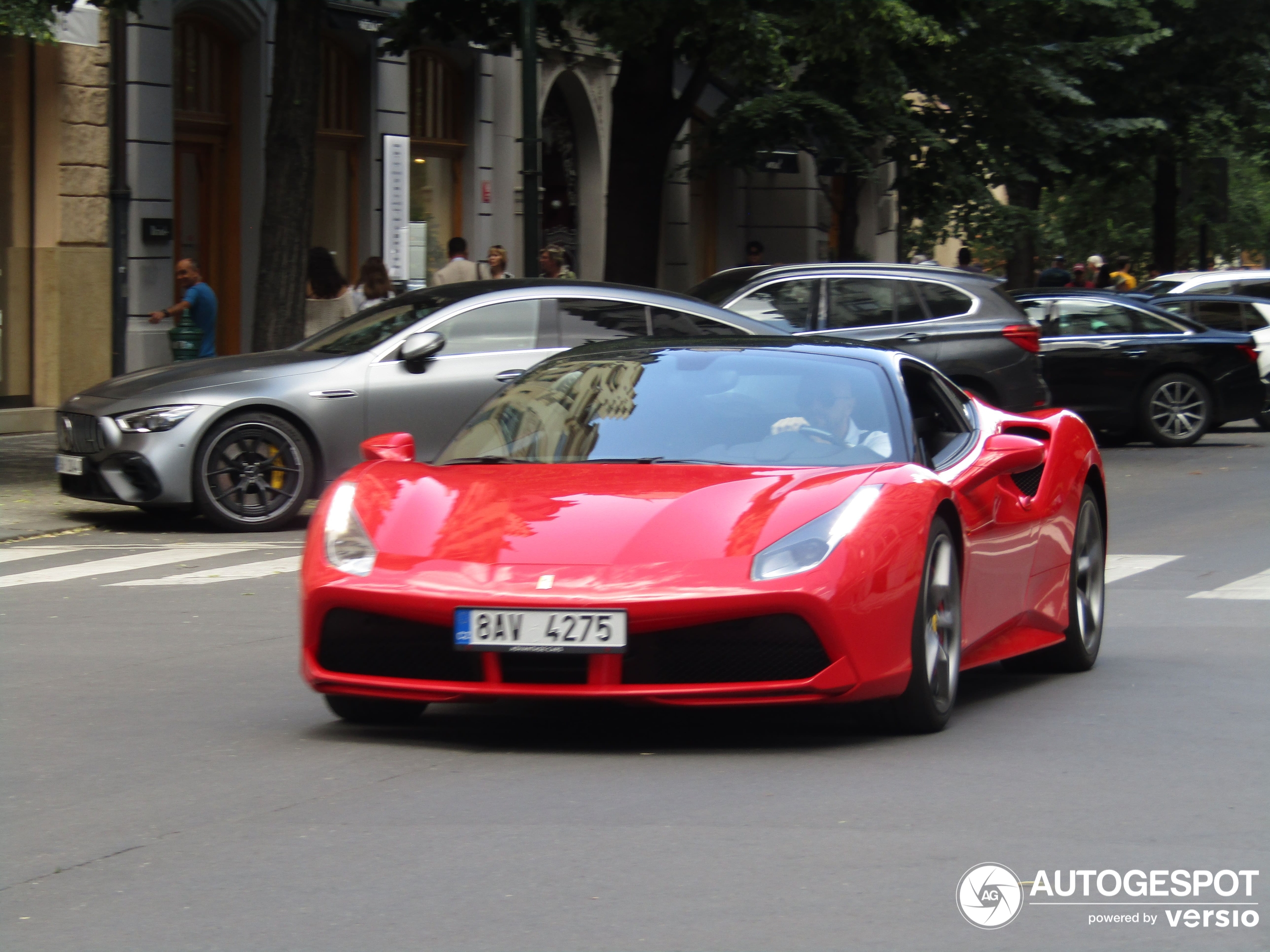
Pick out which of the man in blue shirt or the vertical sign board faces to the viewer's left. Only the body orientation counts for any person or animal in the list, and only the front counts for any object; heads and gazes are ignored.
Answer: the man in blue shirt

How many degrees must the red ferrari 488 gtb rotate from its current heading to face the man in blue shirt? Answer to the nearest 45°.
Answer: approximately 135° to its right

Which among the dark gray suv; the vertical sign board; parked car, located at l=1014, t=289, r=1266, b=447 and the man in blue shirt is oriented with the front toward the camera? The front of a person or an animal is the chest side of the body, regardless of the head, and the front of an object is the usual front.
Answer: the vertical sign board

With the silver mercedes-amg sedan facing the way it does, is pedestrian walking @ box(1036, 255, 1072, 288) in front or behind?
behind

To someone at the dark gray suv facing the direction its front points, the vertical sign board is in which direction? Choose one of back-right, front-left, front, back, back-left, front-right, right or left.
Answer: front-right

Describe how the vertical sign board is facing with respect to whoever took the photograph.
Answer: facing the viewer

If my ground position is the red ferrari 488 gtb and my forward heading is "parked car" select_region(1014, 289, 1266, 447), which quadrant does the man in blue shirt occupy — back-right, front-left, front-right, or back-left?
front-left

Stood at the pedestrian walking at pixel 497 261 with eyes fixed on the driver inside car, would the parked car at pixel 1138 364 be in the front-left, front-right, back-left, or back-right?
front-left

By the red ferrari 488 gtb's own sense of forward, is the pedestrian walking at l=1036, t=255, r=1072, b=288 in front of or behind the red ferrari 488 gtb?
behind

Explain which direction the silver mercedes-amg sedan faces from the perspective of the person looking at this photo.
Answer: facing the viewer and to the left of the viewer

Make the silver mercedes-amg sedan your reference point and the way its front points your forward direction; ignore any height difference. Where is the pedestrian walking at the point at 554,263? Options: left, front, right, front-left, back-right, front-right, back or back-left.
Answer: back-right

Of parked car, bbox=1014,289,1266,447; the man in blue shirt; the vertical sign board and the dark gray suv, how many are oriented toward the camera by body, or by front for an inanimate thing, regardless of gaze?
1

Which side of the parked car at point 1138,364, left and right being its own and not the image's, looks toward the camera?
left

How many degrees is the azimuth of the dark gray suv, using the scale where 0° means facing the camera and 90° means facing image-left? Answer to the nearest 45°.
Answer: approximately 90°

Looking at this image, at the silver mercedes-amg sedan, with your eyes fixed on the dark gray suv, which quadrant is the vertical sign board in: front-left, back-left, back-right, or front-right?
front-left

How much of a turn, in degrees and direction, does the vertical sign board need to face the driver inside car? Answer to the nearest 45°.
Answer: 0° — it already faces them

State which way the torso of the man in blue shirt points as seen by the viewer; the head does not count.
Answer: to the viewer's left

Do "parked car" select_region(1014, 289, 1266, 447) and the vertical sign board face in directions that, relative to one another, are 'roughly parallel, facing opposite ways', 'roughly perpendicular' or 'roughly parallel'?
roughly perpendicular

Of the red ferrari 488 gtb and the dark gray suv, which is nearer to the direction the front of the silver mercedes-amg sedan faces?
the red ferrari 488 gtb
